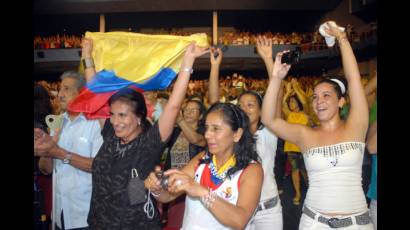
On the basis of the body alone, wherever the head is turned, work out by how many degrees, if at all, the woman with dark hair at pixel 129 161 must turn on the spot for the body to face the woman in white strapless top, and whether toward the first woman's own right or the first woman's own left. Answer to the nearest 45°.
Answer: approximately 135° to the first woman's own left

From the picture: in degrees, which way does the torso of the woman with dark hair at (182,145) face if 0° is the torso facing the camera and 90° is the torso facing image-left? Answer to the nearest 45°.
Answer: approximately 45°

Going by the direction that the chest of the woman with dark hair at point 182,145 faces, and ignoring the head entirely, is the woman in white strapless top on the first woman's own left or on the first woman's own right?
on the first woman's own left

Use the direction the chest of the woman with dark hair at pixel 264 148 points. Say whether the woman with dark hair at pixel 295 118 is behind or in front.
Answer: behind
